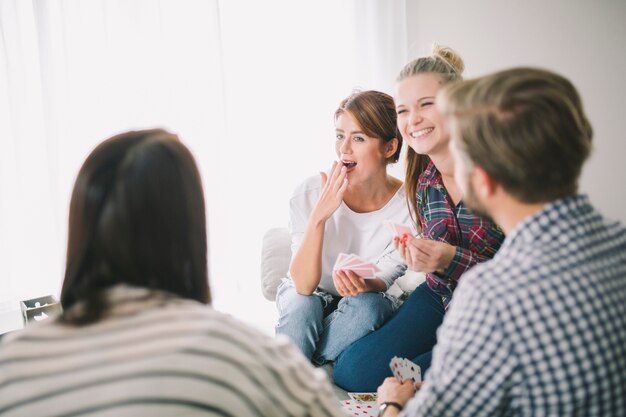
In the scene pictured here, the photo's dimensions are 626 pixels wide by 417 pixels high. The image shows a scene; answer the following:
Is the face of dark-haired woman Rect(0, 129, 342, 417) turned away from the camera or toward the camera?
away from the camera

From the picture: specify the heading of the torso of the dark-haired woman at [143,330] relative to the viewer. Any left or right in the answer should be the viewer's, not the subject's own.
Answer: facing away from the viewer

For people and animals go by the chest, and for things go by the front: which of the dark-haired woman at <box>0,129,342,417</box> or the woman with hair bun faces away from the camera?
the dark-haired woman

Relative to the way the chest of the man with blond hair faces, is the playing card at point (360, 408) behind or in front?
in front

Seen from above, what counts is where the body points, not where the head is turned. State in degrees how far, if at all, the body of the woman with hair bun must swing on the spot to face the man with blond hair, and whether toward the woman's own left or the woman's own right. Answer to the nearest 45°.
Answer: approximately 45° to the woman's own left

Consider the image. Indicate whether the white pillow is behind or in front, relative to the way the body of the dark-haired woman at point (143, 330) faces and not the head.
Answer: in front

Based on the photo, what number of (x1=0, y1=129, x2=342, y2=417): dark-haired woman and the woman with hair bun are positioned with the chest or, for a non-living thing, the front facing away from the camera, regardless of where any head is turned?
1
